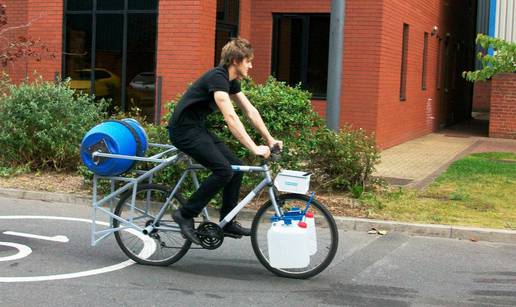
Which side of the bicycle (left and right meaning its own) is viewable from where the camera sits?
right

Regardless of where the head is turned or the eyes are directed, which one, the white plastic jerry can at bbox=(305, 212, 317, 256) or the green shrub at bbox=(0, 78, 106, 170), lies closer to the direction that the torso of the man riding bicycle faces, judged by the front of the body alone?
the white plastic jerry can

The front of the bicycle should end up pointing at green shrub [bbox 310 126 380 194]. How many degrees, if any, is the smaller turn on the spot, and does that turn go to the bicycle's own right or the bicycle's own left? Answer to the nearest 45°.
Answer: approximately 45° to the bicycle's own left

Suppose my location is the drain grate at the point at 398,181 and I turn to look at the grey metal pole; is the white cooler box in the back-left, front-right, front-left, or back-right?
back-left

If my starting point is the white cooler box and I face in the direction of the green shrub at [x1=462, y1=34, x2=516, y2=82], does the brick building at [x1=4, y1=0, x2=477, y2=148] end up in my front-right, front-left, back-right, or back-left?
front-left

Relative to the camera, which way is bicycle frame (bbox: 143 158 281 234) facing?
to the viewer's right

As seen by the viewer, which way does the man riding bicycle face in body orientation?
to the viewer's right

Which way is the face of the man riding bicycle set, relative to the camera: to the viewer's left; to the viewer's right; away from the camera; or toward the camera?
to the viewer's right

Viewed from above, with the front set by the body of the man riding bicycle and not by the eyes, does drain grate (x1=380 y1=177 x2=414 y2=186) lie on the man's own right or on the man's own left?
on the man's own left

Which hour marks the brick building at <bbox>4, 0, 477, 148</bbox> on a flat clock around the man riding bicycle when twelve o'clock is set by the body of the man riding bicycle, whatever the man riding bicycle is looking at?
The brick building is roughly at 9 o'clock from the man riding bicycle.
